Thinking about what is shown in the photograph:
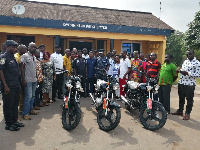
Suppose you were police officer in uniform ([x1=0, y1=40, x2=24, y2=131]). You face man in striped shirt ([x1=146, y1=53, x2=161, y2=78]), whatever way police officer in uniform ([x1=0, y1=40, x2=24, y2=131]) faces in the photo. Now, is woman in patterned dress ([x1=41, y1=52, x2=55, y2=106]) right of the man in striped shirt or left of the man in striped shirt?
left

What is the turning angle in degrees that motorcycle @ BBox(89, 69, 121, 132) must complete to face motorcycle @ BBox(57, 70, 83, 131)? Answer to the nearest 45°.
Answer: approximately 135° to its right

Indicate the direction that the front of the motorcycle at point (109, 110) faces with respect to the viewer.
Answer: facing the viewer and to the right of the viewer

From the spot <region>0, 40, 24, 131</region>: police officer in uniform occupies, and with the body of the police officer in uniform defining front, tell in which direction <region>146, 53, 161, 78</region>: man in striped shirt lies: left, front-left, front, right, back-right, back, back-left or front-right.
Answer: front-left

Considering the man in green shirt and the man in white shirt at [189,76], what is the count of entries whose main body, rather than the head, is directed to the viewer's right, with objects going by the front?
0

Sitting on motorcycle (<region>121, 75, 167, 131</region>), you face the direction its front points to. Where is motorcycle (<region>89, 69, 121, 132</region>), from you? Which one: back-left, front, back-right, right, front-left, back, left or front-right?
right

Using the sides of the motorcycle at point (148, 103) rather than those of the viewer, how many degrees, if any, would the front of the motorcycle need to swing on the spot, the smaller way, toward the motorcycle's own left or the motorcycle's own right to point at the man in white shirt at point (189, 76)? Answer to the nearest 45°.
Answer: approximately 90° to the motorcycle's own left

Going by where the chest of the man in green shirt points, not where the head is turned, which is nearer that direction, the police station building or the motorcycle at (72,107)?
the motorcycle

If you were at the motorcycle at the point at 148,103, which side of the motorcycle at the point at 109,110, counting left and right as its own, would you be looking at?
left

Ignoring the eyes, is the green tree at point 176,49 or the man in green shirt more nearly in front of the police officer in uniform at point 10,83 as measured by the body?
the man in green shirt

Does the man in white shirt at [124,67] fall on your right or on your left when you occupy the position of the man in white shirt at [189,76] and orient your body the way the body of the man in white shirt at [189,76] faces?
on your right

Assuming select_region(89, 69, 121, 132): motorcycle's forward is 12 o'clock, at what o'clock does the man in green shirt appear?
The man in green shirt is roughly at 9 o'clock from the motorcycle.
